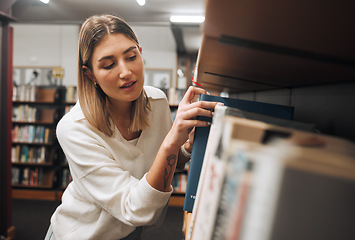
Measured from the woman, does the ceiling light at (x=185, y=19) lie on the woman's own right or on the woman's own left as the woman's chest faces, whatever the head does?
on the woman's own left

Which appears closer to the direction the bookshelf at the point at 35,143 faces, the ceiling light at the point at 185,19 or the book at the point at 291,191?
the book

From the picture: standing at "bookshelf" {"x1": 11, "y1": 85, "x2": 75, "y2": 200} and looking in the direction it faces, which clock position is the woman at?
The woman is roughly at 12 o'clock from the bookshelf.

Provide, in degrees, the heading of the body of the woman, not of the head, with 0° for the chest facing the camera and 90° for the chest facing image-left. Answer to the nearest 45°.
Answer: approximately 315°

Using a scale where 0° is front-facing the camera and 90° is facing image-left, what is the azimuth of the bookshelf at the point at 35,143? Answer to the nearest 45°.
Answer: approximately 0°
